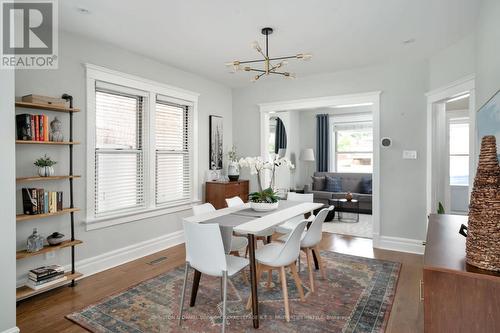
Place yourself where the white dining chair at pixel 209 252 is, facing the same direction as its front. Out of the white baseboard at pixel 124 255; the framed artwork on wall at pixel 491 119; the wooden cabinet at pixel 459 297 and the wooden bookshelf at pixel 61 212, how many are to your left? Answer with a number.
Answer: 2

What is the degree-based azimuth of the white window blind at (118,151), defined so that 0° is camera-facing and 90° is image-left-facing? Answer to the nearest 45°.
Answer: approximately 315°

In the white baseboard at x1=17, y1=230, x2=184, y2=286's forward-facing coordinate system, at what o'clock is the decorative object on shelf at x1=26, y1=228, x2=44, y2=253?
The decorative object on shelf is roughly at 3 o'clock from the white baseboard.

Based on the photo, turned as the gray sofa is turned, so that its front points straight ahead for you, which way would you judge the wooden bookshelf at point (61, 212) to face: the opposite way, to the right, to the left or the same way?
to the left

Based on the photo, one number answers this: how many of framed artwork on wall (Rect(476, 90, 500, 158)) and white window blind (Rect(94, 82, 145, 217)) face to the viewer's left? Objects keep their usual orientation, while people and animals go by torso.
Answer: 1

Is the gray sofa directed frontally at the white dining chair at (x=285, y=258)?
yes

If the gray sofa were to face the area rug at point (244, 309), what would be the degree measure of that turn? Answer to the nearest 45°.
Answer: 0° — it already faces it

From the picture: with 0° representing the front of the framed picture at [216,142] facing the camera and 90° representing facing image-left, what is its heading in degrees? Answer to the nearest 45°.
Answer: approximately 315°

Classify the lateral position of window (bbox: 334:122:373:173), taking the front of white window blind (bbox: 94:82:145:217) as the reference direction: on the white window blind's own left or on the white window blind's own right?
on the white window blind's own left
